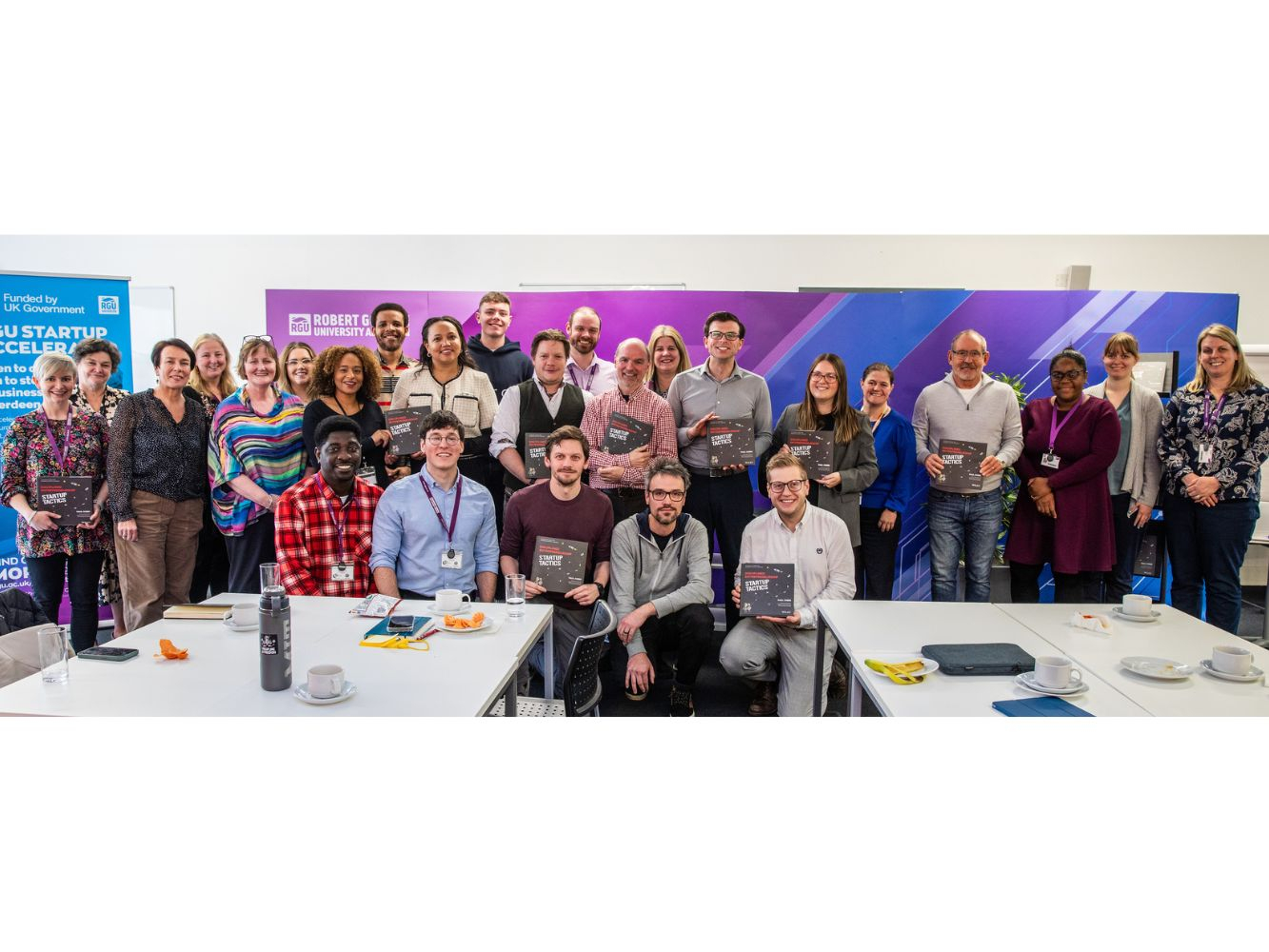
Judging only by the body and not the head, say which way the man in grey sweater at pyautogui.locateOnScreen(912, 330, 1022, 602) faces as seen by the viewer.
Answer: toward the camera

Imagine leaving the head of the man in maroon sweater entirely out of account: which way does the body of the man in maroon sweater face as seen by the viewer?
toward the camera

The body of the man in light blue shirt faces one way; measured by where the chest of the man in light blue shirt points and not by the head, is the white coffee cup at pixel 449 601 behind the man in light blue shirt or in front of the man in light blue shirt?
in front

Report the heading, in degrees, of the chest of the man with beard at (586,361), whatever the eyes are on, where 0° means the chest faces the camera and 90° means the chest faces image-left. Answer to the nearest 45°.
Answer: approximately 0°

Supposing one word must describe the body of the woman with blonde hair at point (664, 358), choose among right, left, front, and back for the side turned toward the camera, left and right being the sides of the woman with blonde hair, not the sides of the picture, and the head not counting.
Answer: front

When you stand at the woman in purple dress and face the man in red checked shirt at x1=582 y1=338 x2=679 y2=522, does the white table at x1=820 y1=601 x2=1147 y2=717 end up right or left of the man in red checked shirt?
left

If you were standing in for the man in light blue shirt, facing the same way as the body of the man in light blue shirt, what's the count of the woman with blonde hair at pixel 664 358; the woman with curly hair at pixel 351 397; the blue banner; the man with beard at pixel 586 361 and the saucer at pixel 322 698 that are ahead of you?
1

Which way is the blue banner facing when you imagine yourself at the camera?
facing the viewer

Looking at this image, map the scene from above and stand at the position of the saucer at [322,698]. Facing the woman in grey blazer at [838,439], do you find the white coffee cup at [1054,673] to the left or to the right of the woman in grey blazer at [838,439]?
right

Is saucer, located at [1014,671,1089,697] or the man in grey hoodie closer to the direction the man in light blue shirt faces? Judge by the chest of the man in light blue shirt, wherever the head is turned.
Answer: the saucer

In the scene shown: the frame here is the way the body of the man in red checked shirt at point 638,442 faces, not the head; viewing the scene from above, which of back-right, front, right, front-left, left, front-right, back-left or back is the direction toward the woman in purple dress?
left

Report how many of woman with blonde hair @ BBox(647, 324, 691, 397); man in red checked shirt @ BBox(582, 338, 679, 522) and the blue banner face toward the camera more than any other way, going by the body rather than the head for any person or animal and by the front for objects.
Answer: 3

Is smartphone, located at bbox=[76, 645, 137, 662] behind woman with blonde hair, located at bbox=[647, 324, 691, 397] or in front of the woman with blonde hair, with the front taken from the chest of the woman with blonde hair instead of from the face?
in front

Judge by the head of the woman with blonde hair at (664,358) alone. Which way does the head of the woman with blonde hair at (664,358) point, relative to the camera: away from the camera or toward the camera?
toward the camera

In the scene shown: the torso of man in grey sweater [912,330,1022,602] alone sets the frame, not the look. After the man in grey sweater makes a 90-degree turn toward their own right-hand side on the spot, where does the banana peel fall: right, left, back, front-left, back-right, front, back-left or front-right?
left

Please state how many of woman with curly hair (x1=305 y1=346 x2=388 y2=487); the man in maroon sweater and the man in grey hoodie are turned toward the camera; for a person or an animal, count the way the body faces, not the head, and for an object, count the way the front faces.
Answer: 3
